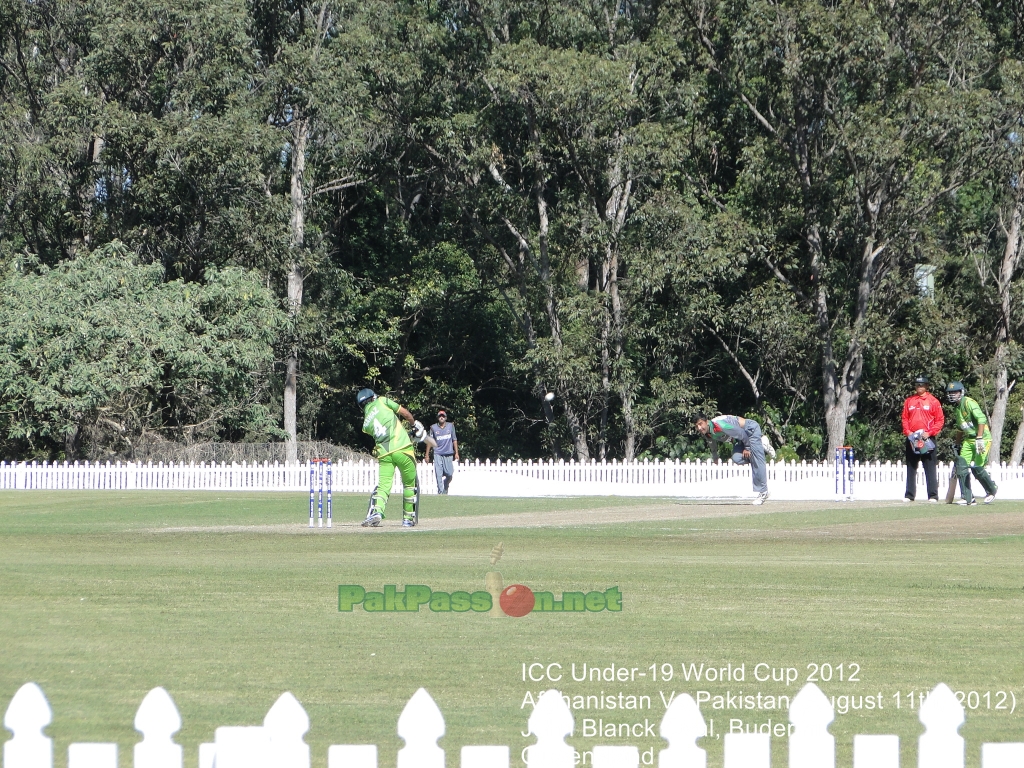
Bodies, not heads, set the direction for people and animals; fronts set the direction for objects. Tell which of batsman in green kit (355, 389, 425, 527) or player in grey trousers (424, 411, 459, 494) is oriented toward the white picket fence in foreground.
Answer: the player in grey trousers

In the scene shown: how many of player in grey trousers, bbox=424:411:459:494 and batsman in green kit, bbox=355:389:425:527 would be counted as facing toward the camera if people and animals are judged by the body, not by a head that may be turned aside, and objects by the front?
1

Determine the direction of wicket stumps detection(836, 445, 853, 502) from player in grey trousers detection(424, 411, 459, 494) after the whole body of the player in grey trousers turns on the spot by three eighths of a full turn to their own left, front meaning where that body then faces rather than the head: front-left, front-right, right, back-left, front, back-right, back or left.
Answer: front-right

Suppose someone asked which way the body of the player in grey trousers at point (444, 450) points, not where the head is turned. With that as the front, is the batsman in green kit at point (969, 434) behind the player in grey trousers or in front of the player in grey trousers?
in front

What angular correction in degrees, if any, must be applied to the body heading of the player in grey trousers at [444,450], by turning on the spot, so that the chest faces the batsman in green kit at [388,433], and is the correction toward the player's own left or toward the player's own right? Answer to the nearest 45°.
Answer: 0° — they already face them

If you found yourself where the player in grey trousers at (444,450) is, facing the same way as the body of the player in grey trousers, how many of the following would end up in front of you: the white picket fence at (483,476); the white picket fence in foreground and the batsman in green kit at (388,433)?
2

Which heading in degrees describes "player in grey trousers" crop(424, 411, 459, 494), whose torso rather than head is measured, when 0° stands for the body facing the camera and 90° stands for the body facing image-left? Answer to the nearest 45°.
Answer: approximately 0°

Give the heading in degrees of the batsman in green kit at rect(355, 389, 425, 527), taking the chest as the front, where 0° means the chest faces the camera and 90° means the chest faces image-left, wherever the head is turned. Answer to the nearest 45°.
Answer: approximately 225°

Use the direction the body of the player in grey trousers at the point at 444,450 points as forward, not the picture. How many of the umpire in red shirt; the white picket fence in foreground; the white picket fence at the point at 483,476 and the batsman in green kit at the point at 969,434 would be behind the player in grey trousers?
1

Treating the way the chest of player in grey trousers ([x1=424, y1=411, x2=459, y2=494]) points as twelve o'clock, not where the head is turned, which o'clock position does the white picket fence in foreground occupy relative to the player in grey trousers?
The white picket fence in foreground is roughly at 12 o'clock from the player in grey trousers.

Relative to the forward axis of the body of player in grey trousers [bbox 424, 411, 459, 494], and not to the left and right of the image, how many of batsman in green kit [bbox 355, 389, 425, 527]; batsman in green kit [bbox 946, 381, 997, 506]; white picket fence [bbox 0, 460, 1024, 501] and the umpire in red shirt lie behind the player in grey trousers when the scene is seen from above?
1

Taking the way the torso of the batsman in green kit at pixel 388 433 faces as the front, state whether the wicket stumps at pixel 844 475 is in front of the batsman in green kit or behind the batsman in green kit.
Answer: in front

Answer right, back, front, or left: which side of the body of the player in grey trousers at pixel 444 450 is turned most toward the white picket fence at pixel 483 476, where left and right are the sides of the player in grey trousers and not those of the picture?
back
